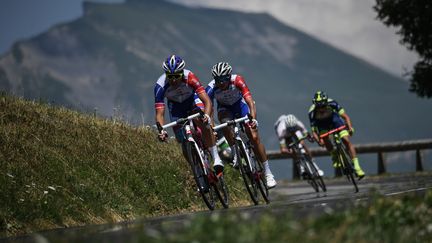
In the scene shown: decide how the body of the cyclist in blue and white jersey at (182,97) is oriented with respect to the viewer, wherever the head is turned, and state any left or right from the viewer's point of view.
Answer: facing the viewer

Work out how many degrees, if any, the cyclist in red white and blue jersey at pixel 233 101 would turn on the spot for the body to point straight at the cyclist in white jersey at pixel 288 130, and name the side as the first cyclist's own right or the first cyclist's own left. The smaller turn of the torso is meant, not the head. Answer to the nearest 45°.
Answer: approximately 180°

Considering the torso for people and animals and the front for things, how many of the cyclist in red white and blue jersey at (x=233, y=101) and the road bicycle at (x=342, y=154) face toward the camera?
2

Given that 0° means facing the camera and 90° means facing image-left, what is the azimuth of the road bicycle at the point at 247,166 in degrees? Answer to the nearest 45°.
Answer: approximately 0°

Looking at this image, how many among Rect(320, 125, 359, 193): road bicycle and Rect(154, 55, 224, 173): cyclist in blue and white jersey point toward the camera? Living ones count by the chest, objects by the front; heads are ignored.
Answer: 2

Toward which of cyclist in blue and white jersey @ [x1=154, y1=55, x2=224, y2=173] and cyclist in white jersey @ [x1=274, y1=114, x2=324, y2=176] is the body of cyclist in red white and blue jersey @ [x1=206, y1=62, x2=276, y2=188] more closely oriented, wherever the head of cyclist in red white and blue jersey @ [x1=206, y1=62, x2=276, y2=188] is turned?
the cyclist in blue and white jersey

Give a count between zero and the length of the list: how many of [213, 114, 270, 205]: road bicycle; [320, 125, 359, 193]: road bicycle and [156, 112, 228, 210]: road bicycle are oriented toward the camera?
3

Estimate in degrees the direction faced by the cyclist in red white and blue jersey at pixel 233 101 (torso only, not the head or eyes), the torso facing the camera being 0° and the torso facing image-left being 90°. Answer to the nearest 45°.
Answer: approximately 0°

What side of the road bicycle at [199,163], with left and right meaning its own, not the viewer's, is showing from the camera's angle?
front
